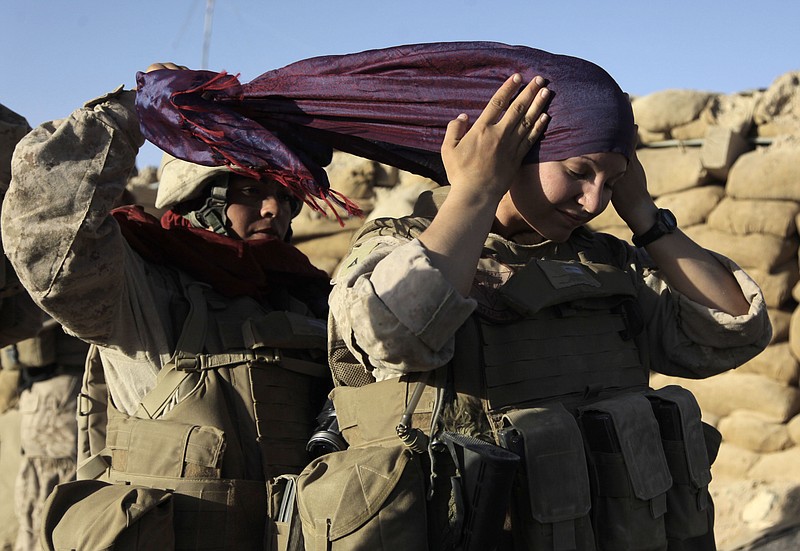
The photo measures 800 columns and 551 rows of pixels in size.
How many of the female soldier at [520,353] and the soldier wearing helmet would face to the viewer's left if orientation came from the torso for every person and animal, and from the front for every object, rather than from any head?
0

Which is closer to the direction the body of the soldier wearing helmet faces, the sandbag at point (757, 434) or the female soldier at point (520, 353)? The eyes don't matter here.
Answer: the female soldier

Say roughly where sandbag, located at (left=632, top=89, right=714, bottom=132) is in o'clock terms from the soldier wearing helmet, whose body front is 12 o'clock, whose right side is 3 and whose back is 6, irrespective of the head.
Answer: The sandbag is roughly at 9 o'clock from the soldier wearing helmet.

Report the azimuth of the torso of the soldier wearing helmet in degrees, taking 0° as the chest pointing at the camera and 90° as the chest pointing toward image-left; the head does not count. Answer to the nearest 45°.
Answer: approximately 315°

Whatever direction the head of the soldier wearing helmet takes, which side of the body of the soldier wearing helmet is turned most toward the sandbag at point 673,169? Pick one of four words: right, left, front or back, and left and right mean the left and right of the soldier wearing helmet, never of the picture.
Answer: left

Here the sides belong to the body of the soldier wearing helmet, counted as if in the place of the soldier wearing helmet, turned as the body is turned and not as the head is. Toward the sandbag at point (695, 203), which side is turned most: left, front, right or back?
left

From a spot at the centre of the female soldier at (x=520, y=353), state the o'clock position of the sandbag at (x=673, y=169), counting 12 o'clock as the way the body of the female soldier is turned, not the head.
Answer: The sandbag is roughly at 8 o'clock from the female soldier.

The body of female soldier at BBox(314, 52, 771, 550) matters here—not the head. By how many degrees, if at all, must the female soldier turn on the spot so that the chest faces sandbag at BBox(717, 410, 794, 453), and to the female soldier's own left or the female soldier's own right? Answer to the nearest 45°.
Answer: approximately 135° to the female soldier's own left

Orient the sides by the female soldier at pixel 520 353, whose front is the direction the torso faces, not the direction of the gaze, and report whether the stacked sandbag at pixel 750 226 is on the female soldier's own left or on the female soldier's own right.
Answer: on the female soldier's own left

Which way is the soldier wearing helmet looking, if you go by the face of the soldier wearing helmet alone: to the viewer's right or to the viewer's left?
to the viewer's right
